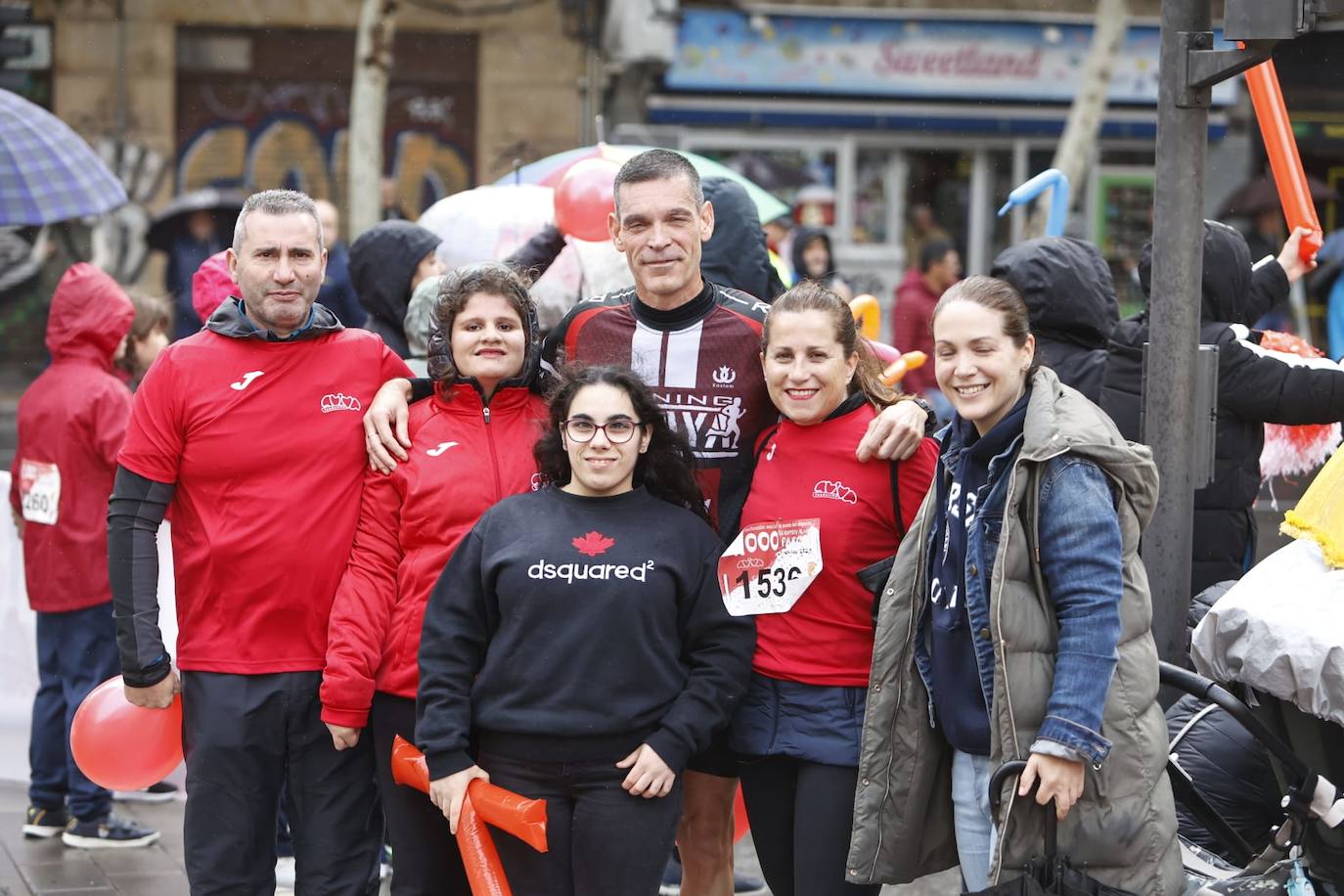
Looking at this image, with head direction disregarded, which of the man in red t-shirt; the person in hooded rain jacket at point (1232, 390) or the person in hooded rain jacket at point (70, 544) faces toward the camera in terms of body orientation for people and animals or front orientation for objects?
the man in red t-shirt

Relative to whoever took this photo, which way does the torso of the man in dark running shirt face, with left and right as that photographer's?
facing the viewer

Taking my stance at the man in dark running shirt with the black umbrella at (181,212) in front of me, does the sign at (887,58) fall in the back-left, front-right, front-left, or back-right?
front-right

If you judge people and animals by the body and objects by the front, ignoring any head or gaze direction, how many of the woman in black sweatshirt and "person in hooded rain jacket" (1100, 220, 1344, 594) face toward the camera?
1

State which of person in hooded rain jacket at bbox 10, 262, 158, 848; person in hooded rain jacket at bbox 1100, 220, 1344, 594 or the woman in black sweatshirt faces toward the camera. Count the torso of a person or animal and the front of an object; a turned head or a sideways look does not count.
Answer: the woman in black sweatshirt

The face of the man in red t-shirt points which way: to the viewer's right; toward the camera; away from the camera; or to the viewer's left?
toward the camera

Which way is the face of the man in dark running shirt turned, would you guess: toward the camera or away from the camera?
toward the camera

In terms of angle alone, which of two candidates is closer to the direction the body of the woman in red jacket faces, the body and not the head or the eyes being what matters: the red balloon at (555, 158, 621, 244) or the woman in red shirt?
the woman in red shirt

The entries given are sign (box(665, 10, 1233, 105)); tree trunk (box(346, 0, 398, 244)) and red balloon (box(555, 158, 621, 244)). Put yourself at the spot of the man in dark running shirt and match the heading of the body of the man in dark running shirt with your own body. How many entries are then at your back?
3

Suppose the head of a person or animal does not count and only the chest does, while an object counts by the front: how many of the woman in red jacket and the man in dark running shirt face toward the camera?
2

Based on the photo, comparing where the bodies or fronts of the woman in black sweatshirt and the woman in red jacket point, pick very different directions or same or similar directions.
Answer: same or similar directions

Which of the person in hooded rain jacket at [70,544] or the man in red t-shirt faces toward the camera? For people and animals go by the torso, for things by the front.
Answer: the man in red t-shirt

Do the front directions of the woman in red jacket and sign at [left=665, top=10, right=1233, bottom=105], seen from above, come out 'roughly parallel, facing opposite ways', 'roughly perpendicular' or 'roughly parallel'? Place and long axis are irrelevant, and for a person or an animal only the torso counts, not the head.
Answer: roughly parallel

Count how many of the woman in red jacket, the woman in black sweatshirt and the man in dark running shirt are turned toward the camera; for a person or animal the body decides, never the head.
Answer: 3

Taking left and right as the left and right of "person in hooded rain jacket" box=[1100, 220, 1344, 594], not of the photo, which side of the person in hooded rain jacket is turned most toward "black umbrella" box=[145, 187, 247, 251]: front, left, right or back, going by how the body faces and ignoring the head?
left

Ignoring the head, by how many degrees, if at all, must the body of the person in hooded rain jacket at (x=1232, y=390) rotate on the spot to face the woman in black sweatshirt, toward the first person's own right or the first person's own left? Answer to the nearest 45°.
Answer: approximately 180°

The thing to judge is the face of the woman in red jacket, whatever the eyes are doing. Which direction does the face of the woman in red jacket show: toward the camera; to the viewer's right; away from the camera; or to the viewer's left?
toward the camera

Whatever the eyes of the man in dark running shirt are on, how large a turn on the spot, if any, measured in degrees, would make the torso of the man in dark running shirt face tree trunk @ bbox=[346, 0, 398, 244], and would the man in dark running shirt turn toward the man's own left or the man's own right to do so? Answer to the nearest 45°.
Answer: approximately 180°

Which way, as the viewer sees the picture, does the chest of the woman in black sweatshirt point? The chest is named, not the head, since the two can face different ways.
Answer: toward the camera
